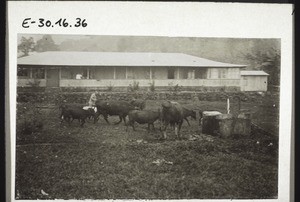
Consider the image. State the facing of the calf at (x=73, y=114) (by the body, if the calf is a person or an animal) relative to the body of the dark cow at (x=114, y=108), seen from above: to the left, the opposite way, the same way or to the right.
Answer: the same way

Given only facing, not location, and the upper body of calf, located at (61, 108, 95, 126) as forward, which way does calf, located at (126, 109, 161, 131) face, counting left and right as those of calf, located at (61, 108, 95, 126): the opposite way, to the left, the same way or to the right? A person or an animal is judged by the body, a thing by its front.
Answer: the same way

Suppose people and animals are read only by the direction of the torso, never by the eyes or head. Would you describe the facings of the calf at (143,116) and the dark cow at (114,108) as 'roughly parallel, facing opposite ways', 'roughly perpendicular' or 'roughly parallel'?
roughly parallel
